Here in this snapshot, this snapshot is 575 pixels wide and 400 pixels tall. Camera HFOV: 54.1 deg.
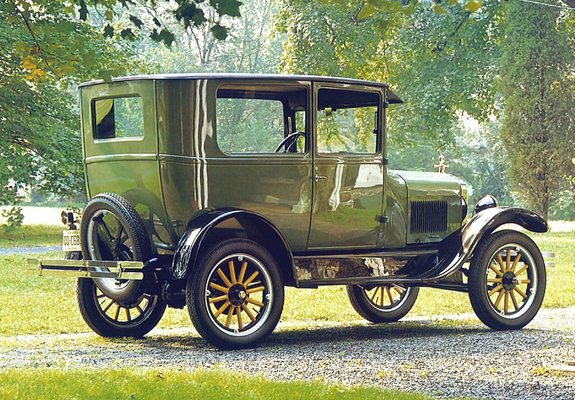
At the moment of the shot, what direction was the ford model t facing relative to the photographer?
facing away from the viewer and to the right of the viewer
